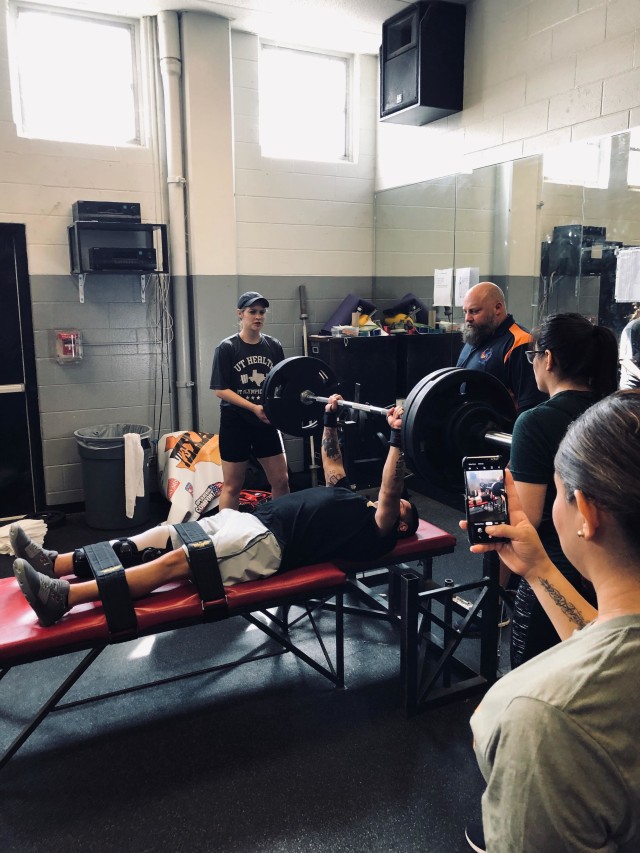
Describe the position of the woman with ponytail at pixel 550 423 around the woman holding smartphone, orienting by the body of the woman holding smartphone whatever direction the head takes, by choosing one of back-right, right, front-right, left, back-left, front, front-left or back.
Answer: front-right

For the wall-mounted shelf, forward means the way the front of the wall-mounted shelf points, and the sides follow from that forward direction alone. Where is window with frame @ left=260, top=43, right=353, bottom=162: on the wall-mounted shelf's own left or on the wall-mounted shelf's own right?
on the wall-mounted shelf's own left

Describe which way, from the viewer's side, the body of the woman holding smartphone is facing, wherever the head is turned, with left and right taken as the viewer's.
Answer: facing away from the viewer and to the left of the viewer

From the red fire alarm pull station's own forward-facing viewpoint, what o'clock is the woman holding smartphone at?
The woman holding smartphone is roughly at 12 o'clock from the red fire alarm pull station.

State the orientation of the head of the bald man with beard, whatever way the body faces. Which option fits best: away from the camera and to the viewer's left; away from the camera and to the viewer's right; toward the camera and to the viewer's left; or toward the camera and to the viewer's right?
toward the camera and to the viewer's left

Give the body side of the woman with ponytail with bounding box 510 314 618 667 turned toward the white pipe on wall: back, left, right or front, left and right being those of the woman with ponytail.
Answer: front

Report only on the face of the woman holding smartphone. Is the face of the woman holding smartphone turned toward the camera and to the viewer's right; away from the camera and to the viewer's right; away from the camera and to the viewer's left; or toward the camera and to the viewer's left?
away from the camera and to the viewer's left

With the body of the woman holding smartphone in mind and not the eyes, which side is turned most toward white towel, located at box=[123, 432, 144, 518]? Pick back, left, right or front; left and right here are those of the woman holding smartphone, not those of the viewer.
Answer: front

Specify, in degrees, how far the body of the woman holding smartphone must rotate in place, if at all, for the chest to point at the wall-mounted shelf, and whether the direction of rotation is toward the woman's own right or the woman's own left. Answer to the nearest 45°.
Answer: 0° — they already face it

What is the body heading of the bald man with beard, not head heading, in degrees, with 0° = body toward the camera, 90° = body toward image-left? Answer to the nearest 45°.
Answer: approximately 45°

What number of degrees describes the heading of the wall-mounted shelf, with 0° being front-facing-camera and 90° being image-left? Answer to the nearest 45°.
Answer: approximately 0°

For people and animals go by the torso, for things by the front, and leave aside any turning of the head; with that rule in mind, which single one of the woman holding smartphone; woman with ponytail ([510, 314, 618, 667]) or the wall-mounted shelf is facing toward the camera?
the wall-mounted shelf

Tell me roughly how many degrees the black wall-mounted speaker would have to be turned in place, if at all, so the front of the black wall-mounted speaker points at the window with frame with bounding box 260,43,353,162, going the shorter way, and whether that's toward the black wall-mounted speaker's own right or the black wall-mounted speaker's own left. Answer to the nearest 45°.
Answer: approximately 90° to the black wall-mounted speaker's own right
